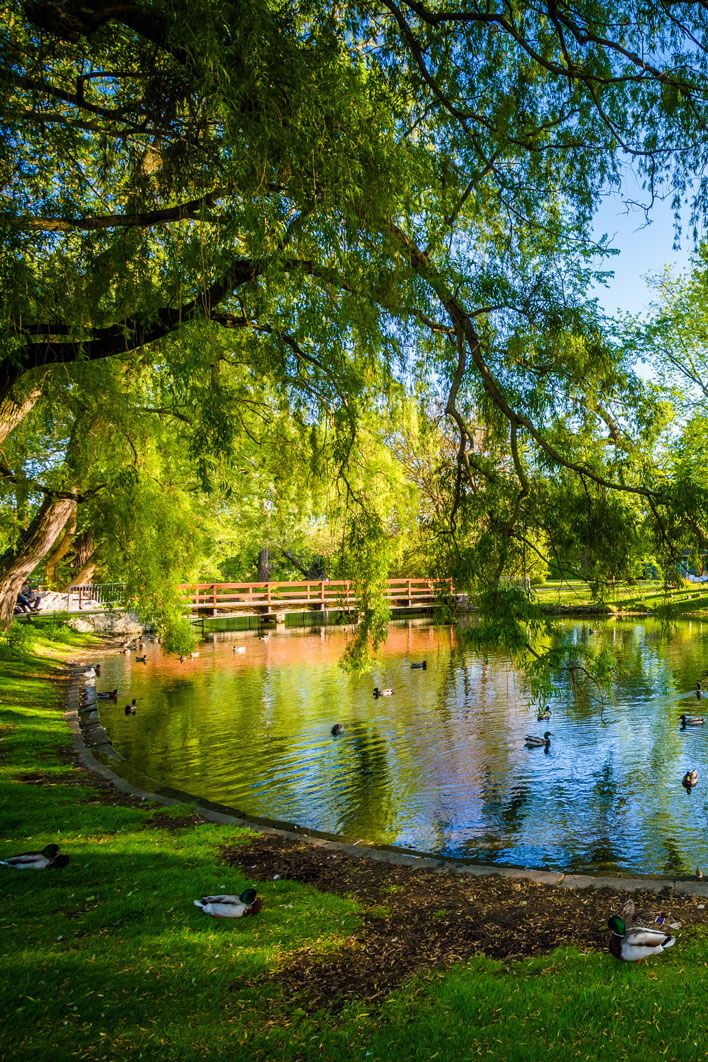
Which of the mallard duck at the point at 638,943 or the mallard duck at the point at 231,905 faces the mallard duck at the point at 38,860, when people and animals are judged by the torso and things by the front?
the mallard duck at the point at 638,943

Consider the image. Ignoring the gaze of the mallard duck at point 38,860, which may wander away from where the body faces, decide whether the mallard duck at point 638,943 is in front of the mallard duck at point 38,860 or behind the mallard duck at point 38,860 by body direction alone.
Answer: in front

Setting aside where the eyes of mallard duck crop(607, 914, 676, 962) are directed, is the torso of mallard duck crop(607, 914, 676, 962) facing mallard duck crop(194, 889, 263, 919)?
yes

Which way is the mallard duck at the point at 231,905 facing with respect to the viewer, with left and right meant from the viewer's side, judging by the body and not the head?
facing to the right of the viewer

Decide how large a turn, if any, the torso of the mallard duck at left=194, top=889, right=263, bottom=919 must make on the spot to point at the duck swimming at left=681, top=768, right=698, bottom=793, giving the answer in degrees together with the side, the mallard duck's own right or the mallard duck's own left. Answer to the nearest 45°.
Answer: approximately 45° to the mallard duck's own left

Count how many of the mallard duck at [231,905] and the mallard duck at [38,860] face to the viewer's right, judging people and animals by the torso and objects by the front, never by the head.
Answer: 2

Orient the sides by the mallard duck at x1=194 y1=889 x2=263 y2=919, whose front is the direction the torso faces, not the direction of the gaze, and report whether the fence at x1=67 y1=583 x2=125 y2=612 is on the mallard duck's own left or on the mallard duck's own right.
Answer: on the mallard duck's own left

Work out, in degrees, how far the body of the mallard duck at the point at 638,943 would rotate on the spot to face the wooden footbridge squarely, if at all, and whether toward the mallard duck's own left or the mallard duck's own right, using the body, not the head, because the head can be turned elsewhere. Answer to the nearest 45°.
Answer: approximately 45° to the mallard duck's own right

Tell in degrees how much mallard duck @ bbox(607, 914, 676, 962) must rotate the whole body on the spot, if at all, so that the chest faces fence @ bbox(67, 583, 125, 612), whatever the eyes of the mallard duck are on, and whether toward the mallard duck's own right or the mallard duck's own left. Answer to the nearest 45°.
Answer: approximately 45° to the mallard duck's own right

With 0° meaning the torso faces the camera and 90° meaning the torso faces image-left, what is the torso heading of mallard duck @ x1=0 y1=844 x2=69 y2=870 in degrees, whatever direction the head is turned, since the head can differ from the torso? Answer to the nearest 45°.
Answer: approximately 270°

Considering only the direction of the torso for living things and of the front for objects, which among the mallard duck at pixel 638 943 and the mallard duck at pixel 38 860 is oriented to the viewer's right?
the mallard duck at pixel 38 860

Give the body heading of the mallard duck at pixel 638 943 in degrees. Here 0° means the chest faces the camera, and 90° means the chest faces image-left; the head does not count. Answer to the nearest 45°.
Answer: approximately 90°
